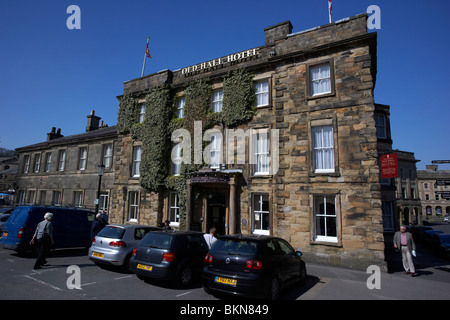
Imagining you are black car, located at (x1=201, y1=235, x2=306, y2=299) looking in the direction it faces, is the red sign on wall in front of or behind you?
in front

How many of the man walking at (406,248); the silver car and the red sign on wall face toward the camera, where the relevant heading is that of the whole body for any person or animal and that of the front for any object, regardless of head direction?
2

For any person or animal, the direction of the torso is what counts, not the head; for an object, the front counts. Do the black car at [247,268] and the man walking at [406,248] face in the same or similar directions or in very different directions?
very different directions

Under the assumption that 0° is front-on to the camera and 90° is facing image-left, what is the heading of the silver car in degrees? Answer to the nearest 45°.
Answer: approximately 225°

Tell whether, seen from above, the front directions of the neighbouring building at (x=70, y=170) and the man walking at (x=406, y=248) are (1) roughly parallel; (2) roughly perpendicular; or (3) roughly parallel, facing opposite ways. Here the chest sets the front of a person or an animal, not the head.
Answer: roughly parallel

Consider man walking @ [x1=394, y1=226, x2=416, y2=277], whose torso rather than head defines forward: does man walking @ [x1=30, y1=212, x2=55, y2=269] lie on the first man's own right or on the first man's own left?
on the first man's own right

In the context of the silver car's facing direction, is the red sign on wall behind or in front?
in front

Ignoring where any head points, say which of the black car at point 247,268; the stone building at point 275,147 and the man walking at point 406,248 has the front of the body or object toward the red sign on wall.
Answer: the black car

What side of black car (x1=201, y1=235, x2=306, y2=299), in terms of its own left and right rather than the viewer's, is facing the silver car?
left

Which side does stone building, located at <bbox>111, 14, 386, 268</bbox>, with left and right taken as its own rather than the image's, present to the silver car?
front

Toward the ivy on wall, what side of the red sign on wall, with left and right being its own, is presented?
right

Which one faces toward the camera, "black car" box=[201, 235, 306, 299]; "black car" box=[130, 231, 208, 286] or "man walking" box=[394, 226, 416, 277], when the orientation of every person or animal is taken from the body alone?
the man walking

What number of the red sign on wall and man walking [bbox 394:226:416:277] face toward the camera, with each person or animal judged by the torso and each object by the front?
2

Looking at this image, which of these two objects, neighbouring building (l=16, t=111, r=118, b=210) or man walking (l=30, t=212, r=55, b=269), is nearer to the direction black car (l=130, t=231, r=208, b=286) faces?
the neighbouring building

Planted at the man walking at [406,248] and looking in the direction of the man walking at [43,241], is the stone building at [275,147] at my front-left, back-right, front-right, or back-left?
front-right

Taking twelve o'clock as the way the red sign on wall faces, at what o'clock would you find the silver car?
The silver car is roughly at 1 o'clock from the red sign on wall.

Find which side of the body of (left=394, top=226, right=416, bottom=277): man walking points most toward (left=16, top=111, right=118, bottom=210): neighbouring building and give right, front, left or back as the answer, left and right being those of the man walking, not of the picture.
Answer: right

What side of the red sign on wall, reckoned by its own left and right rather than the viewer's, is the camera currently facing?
front
